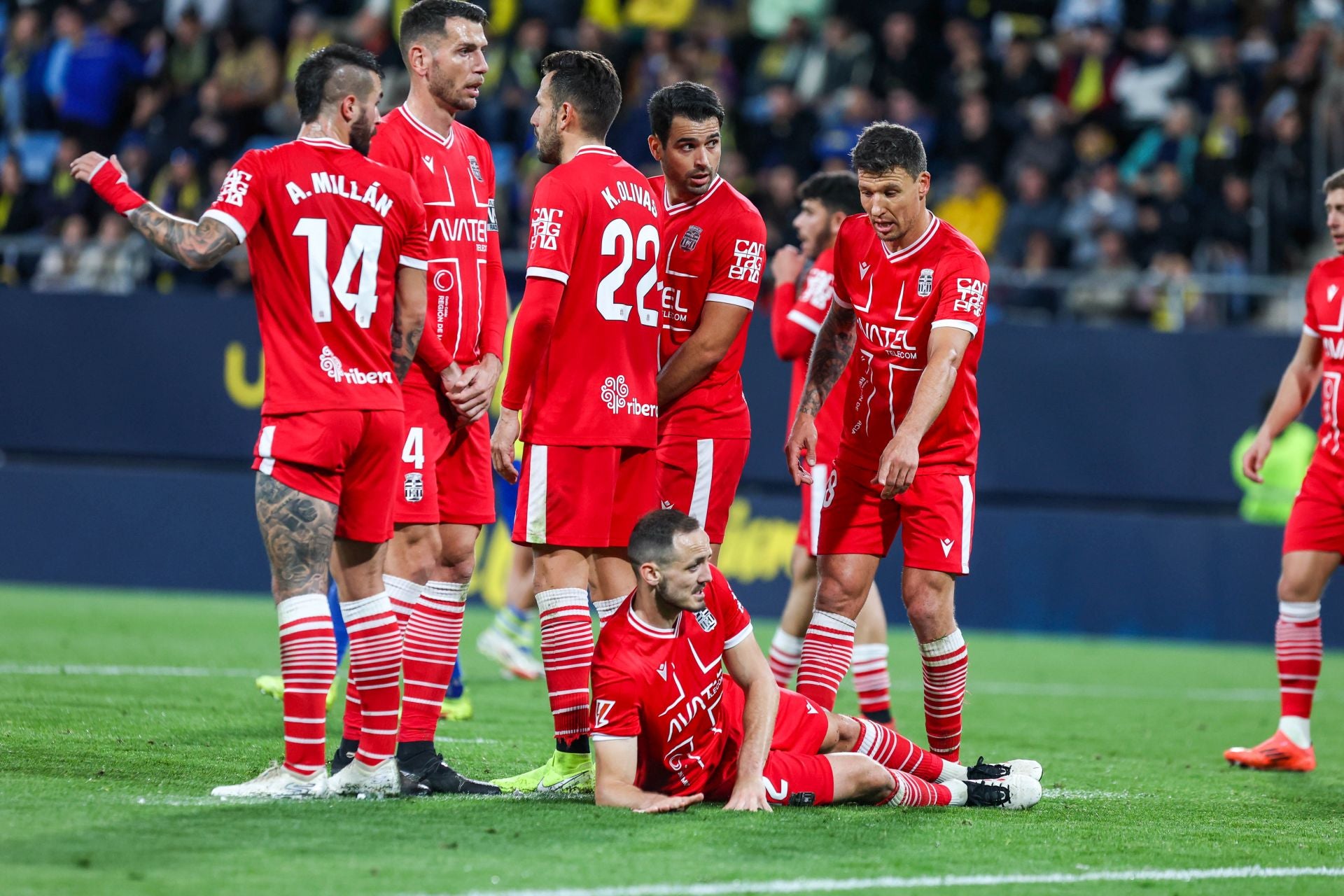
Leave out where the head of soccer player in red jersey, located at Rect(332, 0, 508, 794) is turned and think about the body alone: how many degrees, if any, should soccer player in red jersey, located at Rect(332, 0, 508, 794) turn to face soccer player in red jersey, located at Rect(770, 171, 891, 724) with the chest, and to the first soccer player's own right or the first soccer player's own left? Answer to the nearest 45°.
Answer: approximately 90° to the first soccer player's own left

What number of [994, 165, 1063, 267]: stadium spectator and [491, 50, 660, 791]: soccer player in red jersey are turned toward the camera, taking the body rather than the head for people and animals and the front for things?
1

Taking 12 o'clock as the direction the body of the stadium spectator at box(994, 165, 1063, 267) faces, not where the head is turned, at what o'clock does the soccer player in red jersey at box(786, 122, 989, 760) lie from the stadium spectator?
The soccer player in red jersey is roughly at 12 o'clock from the stadium spectator.

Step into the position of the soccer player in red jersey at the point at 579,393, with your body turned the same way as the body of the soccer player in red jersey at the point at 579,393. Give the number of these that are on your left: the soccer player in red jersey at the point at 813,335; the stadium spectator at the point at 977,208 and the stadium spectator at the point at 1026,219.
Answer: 0

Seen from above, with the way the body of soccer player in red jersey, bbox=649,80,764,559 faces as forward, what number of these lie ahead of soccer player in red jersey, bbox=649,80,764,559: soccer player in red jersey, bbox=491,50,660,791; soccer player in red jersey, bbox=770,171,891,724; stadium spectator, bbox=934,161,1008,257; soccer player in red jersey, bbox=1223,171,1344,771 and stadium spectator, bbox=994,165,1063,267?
1

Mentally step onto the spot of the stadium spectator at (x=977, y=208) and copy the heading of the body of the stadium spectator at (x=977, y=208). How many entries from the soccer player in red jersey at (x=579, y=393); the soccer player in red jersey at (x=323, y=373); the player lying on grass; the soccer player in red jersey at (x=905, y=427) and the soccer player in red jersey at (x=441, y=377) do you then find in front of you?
5

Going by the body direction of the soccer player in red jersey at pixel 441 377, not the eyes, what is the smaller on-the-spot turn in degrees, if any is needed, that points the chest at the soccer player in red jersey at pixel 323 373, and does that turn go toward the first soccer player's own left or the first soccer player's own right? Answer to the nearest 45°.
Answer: approximately 90° to the first soccer player's own right

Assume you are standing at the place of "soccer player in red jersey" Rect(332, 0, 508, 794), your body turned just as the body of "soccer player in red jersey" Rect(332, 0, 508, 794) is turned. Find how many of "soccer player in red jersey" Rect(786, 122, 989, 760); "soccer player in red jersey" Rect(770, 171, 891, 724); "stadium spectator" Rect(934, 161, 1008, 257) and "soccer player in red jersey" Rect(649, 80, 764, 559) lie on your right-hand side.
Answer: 0

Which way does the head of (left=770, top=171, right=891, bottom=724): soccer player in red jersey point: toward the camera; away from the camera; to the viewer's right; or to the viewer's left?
to the viewer's left

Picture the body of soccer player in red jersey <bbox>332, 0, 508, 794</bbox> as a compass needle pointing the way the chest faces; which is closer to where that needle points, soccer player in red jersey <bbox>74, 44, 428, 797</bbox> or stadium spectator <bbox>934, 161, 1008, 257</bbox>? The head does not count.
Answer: the soccer player in red jersey

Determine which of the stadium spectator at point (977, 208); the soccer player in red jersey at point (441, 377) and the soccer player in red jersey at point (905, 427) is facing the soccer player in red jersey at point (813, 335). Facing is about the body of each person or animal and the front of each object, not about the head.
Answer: the stadium spectator

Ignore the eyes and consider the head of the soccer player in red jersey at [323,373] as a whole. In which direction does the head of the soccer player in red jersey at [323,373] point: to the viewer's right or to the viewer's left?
to the viewer's right

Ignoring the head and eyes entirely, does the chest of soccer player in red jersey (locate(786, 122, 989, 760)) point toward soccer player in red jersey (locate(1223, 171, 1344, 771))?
no

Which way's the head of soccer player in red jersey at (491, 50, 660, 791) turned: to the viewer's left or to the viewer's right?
to the viewer's left

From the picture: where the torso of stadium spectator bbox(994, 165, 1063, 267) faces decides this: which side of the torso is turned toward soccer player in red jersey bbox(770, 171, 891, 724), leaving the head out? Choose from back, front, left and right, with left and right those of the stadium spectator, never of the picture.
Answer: front

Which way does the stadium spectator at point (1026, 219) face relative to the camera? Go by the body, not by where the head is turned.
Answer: toward the camera

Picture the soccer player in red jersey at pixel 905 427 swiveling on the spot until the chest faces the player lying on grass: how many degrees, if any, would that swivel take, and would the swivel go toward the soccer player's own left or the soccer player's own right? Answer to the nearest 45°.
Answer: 0° — they already face them

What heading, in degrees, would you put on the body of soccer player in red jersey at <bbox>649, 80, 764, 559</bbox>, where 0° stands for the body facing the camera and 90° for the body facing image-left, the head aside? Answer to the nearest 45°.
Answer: approximately 45°

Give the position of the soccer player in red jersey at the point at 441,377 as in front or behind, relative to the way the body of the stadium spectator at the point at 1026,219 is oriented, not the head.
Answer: in front

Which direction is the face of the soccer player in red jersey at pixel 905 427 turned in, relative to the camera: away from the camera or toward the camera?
toward the camera
